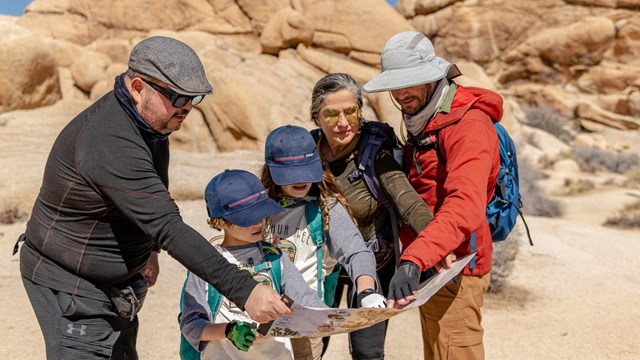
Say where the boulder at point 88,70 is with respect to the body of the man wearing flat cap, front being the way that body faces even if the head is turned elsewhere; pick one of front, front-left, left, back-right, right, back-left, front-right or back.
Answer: left

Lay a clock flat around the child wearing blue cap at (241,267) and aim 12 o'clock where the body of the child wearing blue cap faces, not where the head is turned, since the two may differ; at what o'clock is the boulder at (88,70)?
The boulder is roughly at 7 o'clock from the child wearing blue cap.

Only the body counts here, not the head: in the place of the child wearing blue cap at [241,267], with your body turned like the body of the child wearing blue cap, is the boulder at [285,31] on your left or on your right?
on your left

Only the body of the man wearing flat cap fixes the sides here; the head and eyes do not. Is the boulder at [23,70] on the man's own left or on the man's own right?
on the man's own left

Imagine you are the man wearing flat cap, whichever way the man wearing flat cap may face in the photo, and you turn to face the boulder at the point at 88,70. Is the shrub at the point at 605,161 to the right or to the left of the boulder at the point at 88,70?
right

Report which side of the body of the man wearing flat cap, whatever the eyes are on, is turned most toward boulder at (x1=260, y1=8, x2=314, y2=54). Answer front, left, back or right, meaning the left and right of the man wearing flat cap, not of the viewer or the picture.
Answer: left

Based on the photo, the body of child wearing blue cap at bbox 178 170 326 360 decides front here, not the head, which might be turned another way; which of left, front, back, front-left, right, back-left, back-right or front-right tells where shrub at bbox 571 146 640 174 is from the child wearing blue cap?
left

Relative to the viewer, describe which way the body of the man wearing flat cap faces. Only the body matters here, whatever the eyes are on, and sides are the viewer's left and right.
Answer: facing to the right of the viewer

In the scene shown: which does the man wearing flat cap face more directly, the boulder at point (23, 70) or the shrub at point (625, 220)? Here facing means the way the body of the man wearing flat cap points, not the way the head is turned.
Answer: the shrub

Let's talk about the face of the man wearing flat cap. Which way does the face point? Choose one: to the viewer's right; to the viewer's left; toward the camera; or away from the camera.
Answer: to the viewer's right

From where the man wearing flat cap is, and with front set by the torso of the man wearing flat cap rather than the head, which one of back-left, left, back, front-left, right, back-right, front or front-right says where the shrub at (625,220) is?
front-left

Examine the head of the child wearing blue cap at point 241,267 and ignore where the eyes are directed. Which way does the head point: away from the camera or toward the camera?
toward the camera

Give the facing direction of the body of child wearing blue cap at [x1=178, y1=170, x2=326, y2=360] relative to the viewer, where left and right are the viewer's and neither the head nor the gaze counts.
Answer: facing the viewer and to the right of the viewer
